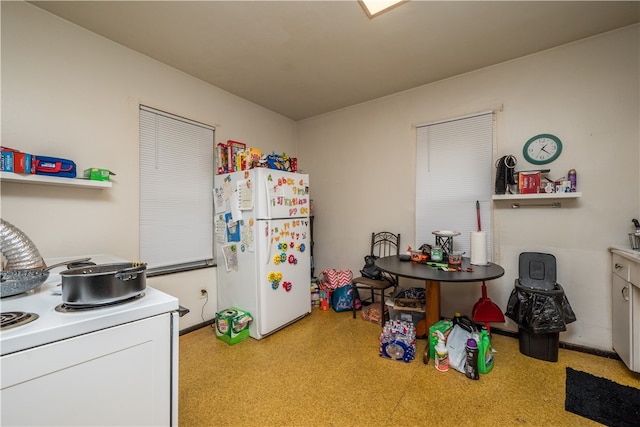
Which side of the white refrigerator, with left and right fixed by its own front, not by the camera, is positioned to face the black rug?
front

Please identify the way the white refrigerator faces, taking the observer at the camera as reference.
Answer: facing the viewer and to the right of the viewer

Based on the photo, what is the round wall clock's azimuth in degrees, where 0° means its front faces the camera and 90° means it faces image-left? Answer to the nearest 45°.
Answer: approximately 0°

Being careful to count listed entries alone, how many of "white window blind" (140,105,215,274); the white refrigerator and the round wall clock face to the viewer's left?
0

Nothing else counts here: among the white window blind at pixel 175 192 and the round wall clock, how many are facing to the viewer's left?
0

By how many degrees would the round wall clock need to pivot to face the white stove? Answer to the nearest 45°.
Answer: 0° — it already faces it

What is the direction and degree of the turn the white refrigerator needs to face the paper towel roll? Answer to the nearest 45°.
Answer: approximately 45° to its left

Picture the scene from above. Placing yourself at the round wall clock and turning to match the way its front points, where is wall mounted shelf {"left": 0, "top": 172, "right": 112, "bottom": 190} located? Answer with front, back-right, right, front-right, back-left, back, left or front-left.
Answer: front-right

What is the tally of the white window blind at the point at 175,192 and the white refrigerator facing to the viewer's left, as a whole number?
0

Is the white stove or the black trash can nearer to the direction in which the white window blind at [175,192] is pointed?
the black trash can

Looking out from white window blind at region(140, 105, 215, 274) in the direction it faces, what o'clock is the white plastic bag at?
The white plastic bag is roughly at 12 o'clock from the white window blind.
